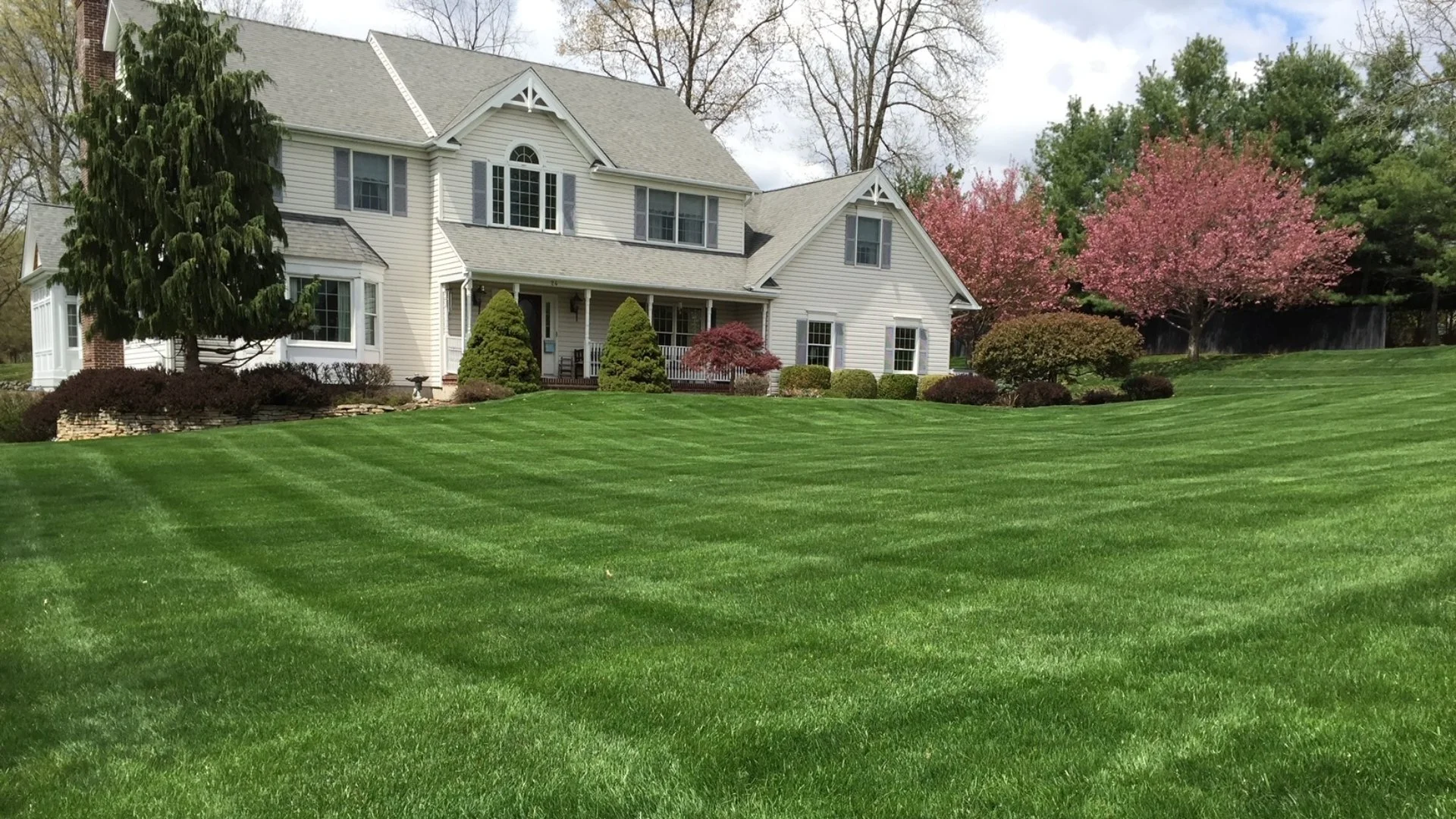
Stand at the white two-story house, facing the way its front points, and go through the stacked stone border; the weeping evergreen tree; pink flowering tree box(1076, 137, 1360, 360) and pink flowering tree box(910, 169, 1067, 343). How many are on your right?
2

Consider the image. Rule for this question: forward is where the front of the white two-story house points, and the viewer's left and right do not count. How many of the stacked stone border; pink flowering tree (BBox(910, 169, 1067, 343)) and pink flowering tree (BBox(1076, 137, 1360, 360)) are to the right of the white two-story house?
1

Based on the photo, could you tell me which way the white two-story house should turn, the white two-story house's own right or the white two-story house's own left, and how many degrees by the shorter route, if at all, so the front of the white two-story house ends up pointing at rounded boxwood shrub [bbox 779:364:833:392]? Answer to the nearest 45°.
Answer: approximately 45° to the white two-story house's own left

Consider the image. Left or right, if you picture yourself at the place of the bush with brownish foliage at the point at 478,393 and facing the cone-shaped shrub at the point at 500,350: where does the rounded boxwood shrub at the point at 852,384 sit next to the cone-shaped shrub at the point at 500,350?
right

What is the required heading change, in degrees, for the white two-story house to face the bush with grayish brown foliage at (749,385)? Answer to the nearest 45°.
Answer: approximately 45° to its left

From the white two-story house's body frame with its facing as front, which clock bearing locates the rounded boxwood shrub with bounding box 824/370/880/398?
The rounded boxwood shrub is roughly at 11 o'clock from the white two-story house.

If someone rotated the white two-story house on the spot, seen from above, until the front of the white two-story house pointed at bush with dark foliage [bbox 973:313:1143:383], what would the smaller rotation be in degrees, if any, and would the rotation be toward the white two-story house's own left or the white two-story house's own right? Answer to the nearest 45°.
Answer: approximately 45° to the white two-story house's own left

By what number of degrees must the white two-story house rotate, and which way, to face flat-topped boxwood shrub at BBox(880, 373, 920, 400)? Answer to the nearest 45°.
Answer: approximately 45° to its left

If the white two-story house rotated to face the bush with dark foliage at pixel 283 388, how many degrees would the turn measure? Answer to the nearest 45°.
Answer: approximately 90° to its right

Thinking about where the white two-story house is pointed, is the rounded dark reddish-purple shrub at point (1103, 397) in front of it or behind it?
in front

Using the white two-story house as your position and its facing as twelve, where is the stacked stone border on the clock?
The stacked stone border is roughly at 3 o'clock from the white two-story house.

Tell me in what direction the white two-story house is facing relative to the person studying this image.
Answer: facing the viewer and to the right of the viewer

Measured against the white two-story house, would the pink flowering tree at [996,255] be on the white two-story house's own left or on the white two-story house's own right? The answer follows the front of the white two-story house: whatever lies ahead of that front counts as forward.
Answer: on the white two-story house's own left

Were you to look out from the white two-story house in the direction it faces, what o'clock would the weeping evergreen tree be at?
The weeping evergreen tree is roughly at 3 o'clock from the white two-story house.
